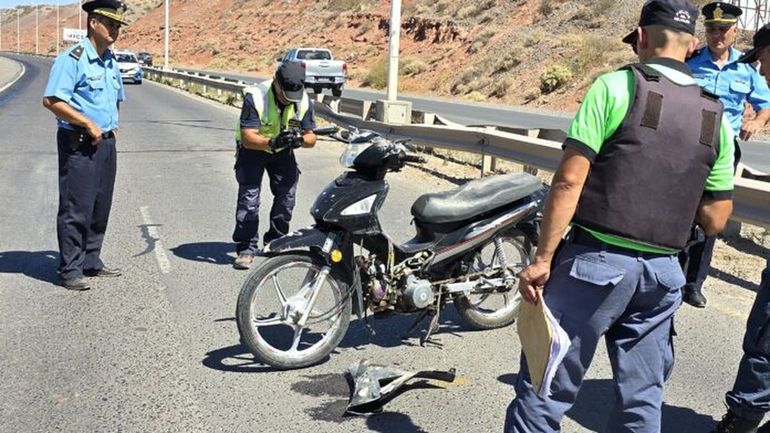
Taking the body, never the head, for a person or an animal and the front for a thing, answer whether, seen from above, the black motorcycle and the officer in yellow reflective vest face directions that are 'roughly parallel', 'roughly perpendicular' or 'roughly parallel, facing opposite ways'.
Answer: roughly perpendicular

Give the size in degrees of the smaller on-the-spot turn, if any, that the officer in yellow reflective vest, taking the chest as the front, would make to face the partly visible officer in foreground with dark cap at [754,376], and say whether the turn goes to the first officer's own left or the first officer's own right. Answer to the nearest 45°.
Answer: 0° — they already face them

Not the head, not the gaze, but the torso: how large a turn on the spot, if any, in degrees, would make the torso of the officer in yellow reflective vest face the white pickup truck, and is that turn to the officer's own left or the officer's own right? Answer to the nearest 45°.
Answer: approximately 135° to the officer's own left

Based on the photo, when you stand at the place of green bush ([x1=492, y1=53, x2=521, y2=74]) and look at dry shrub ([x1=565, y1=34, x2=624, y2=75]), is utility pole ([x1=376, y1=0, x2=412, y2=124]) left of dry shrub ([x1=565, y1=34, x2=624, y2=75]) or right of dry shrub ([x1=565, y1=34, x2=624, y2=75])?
right

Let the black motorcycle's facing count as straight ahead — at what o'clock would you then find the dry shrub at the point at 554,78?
The dry shrub is roughly at 5 o'clock from the black motorcycle.

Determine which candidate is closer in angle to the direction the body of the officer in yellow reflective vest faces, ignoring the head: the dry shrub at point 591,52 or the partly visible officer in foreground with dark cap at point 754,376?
the partly visible officer in foreground with dark cap

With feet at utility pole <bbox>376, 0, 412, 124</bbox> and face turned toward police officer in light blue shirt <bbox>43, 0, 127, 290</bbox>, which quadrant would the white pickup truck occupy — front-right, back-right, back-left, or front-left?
back-right

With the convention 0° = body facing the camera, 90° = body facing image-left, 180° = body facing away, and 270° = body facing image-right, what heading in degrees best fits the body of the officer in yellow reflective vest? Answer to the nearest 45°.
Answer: approximately 315°
